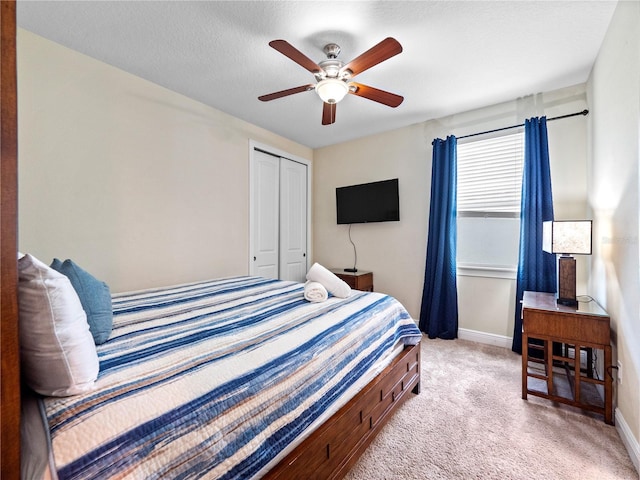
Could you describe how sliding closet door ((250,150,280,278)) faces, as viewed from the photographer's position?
facing the viewer and to the right of the viewer

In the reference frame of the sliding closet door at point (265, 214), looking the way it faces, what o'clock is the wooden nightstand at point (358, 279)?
The wooden nightstand is roughly at 11 o'clock from the sliding closet door.

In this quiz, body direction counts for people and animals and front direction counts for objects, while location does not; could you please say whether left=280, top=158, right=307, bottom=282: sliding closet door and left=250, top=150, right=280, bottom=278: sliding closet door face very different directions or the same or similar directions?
same or similar directions

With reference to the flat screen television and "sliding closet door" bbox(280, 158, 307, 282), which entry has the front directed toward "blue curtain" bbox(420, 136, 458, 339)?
the sliding closet door

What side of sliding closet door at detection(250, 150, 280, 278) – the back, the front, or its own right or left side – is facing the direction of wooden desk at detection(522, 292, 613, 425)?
front

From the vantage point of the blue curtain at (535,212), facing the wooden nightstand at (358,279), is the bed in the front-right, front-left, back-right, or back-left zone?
front-left

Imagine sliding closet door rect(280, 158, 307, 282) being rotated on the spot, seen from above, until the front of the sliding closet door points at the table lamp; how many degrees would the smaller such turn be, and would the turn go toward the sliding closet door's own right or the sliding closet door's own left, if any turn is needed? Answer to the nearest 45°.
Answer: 0° — it already faces it

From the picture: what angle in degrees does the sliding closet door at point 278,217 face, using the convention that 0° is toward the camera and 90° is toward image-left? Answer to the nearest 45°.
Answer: approximately 315°

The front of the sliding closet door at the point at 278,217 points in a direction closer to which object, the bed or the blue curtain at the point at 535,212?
the blue curtain

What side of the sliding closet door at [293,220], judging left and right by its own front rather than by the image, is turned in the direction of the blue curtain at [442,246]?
front

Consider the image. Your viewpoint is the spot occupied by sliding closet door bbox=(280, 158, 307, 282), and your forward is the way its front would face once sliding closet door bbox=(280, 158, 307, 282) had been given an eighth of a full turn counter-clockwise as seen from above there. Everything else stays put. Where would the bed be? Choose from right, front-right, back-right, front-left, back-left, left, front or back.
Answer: right

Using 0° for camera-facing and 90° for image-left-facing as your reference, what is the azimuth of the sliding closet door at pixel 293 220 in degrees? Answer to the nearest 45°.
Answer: approximately 315°

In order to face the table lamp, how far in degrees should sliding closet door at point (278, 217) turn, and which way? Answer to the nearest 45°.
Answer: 0° — it already faces it

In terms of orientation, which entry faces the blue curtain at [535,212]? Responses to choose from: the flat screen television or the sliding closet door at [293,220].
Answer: the sliding closet door

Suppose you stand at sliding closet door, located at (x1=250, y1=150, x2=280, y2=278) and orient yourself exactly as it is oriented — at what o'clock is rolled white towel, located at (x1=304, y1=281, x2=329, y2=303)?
The rolled white towel is roughly at 1 o'clock from the sliding closet door.

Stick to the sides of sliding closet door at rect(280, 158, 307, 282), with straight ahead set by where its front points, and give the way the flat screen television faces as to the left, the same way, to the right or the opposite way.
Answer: to the right

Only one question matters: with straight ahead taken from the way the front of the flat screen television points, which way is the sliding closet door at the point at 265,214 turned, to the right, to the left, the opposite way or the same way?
to the left

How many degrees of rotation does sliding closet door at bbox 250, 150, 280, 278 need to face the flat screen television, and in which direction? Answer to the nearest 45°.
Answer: approximately 45° to its left

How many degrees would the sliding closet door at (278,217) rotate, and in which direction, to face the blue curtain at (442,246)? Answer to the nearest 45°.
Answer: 0° — it already faces it

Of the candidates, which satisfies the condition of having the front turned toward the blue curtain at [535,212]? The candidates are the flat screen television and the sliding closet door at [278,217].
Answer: the sliding closet door

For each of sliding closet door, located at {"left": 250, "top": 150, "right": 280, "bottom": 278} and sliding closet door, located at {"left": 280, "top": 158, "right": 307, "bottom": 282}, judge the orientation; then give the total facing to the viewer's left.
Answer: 0

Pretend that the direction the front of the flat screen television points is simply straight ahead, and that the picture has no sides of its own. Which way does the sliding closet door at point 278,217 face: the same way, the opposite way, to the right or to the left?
to the left

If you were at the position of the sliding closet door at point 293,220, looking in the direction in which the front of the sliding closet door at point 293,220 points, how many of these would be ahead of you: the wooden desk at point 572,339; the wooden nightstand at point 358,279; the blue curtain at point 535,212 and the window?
4
